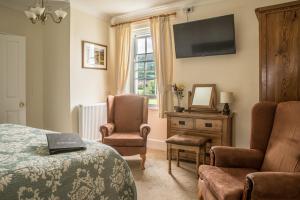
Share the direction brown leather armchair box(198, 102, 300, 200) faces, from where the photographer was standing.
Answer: facing the viewer and to the left of the viewer

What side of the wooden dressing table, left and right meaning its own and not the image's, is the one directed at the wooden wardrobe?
left

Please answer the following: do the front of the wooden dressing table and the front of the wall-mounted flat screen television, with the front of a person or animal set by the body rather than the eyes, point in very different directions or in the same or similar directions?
same or similar directions

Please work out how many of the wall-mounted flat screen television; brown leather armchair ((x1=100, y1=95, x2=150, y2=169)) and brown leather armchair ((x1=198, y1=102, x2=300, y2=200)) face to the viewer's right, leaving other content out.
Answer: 0

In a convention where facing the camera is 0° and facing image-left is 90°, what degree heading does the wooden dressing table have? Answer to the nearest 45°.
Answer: approximately 45°

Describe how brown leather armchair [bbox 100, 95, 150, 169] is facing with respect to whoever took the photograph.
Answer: facing the viewer

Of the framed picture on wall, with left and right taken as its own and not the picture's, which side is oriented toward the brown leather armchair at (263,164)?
front

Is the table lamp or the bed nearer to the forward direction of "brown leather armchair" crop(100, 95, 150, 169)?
the bed

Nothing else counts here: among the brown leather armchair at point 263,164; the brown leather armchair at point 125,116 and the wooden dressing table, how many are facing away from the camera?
0

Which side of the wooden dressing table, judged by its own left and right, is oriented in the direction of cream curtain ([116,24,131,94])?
right

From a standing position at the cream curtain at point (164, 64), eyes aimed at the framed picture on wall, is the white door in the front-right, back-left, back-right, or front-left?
front-left
